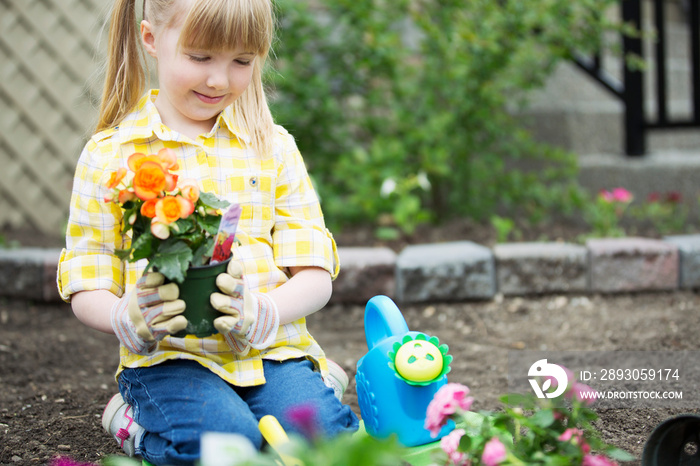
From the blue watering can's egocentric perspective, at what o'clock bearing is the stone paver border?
The stone paver border is roughly at 8 o'clock from the blue watering can.

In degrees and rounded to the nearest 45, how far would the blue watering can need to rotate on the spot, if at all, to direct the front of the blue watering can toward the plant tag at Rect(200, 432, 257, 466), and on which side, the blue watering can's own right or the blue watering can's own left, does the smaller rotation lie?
approximately 45° to the blue watering can's own right
